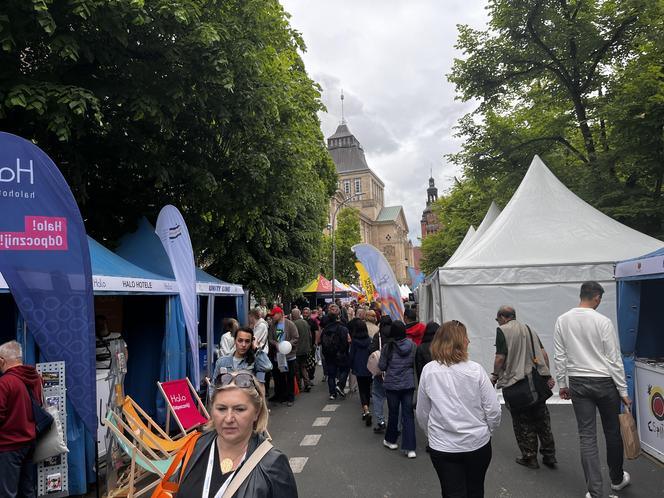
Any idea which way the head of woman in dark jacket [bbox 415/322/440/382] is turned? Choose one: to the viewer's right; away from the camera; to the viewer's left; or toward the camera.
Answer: away from the camera

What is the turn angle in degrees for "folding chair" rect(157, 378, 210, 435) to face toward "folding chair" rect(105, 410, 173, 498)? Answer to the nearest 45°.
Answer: approximately 45° to its right

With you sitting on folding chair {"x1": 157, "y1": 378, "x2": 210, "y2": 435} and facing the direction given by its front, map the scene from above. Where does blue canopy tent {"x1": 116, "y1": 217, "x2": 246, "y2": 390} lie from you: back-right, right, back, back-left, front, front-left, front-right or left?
back-left

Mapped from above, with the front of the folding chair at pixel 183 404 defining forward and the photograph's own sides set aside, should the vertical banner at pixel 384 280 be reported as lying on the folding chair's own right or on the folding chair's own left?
on the folding chair's own left

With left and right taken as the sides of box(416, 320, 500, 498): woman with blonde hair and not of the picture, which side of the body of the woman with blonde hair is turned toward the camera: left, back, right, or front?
back

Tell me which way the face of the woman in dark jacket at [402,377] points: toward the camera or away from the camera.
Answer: away from the camera

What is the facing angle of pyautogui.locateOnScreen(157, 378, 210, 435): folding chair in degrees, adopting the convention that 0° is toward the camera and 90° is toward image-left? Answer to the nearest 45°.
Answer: approximately 315°

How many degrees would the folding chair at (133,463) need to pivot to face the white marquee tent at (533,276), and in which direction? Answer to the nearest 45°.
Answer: approximately 45° to its left
